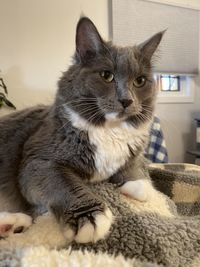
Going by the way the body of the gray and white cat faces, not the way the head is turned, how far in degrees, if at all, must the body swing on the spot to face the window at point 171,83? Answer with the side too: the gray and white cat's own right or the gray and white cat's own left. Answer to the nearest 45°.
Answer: approximately 135° to the gray and white cat's own left

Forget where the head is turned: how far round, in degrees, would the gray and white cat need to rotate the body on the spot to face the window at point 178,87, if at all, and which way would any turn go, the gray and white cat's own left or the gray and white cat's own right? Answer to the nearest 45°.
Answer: approximately 135° to the gray and white cat's own left

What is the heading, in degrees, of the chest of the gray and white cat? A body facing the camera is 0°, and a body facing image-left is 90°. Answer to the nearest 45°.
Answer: approximately 315°

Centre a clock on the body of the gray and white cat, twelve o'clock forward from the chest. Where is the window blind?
The window blind is roughly at 8 o'clock from the gray and white cat.
